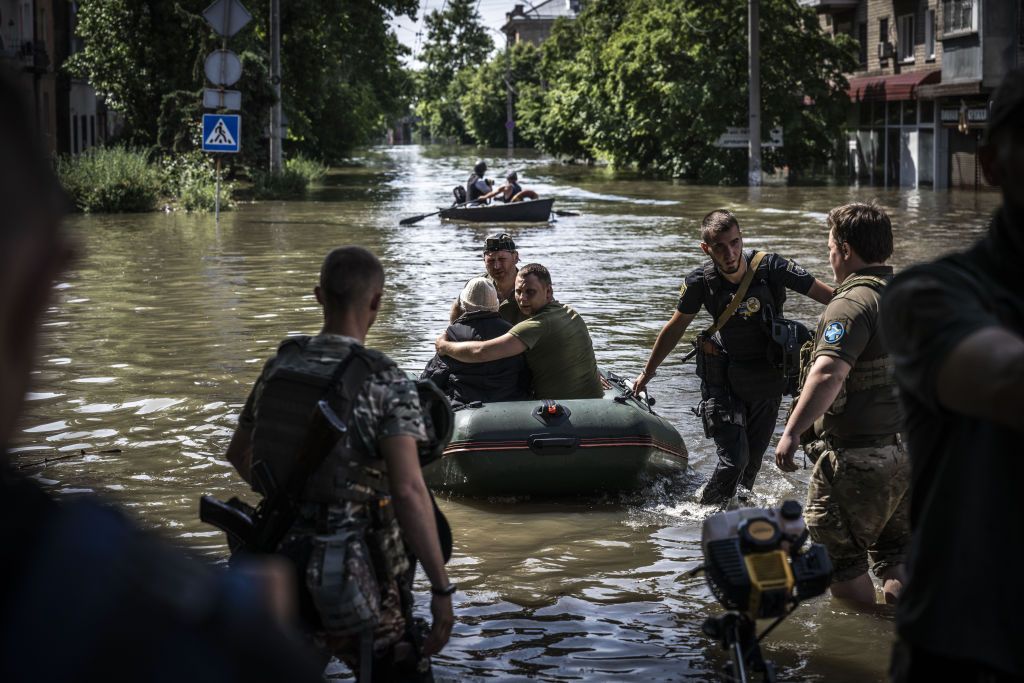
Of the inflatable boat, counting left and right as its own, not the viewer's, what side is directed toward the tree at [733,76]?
back

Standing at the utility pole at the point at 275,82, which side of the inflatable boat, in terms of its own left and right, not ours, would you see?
back

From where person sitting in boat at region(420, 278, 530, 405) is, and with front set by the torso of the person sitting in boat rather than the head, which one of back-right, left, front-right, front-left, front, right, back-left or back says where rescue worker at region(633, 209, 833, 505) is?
back-right

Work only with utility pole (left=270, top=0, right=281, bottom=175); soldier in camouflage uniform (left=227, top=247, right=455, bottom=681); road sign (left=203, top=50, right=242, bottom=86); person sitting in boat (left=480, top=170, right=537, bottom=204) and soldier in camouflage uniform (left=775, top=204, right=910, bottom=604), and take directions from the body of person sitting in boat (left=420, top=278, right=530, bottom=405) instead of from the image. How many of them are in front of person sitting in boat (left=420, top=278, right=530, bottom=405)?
3

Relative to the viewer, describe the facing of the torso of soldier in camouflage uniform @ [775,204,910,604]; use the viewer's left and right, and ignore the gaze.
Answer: facing away from the viewer and to the left of the viewer

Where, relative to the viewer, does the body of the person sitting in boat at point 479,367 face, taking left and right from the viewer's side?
facing away from the viewer

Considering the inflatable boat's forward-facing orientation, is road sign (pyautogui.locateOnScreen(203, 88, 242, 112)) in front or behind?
behind

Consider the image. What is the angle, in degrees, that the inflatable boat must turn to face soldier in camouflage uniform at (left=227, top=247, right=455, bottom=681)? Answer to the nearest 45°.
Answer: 0° — it already faces them

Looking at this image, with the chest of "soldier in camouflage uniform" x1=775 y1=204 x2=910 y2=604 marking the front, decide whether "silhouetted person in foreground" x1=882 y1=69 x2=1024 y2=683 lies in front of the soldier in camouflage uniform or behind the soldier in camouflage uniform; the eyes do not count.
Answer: behind

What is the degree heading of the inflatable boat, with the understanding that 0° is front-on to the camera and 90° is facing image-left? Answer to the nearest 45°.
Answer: approximately 0°

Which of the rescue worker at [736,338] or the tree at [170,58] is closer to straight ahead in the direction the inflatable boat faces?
the rescue worker

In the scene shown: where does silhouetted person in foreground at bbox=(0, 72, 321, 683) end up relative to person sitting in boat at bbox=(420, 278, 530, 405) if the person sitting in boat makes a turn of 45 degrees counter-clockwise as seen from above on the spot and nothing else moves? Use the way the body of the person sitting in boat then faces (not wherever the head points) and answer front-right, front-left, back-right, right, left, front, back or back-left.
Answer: back-left
